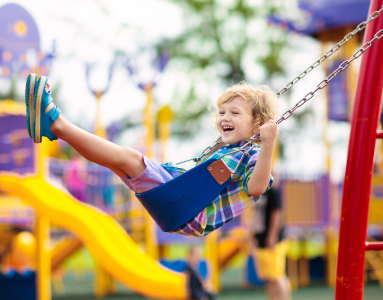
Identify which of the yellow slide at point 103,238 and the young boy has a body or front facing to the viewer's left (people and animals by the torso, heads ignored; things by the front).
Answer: the young boy

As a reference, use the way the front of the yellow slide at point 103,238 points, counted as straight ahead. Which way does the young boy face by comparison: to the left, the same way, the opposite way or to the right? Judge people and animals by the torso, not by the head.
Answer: the opposite way

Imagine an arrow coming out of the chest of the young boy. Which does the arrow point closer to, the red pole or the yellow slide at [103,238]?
the yellow slide

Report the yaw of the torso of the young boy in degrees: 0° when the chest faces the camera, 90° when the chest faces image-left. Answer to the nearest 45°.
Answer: approximately 90°

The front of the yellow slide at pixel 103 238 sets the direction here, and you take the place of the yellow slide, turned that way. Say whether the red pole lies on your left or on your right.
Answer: on your right

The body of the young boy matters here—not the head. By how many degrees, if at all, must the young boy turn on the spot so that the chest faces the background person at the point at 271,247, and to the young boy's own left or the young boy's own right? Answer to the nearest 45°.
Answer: approximately 90° to the young boy's own right

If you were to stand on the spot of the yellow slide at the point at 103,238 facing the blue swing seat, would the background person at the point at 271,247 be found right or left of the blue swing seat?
left

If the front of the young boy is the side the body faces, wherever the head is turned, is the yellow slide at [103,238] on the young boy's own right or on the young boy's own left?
on the young boy's own right

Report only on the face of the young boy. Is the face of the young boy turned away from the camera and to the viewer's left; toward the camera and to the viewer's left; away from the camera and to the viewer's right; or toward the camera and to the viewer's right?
toward the camera and to the viewer's left

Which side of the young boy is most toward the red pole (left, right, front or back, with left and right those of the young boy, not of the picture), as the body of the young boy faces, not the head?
back

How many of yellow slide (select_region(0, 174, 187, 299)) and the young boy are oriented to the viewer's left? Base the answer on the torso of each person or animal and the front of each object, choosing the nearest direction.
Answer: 1

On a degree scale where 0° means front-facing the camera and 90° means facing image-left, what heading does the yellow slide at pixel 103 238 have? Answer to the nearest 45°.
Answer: approximately 270°

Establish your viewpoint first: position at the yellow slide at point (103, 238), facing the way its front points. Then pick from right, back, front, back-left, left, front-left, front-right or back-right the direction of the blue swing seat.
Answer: right
